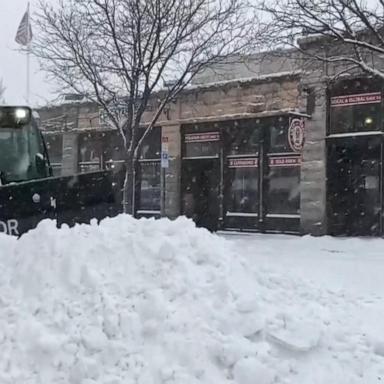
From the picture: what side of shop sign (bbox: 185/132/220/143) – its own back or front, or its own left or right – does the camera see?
front

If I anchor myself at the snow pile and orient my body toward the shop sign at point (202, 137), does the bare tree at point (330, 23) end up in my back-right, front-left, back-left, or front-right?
front-right

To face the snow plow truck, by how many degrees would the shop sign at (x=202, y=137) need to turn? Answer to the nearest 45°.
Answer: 0° — it already faces it

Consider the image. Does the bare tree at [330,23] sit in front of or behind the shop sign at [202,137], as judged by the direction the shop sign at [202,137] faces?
in front

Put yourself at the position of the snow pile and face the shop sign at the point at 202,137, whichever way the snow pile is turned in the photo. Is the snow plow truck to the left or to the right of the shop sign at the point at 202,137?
left

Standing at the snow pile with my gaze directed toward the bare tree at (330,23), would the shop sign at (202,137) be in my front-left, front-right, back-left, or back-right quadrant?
front-left

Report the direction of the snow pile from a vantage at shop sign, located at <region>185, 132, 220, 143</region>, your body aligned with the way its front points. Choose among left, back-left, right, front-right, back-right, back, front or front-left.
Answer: front
